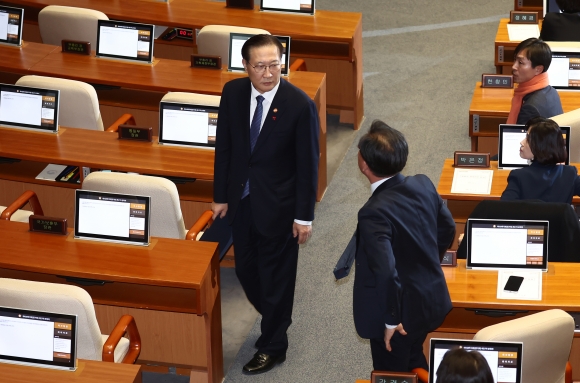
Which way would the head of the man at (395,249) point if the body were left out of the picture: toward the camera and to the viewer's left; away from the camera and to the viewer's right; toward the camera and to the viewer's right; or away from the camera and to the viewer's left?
away from the camera and to the viewer's left

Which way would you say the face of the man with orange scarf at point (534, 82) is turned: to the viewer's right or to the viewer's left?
to the viewer's left

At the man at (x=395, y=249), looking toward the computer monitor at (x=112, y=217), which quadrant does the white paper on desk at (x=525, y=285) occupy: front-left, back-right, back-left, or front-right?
back-right

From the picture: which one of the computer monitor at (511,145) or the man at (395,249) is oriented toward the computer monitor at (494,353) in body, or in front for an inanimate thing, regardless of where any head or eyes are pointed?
the computer monitor at (511,145)

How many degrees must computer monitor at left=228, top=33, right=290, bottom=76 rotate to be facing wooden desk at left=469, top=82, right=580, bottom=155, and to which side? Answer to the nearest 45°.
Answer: approximately 90° to its left

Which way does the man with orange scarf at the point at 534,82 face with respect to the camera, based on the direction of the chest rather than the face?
to the viewer's left
